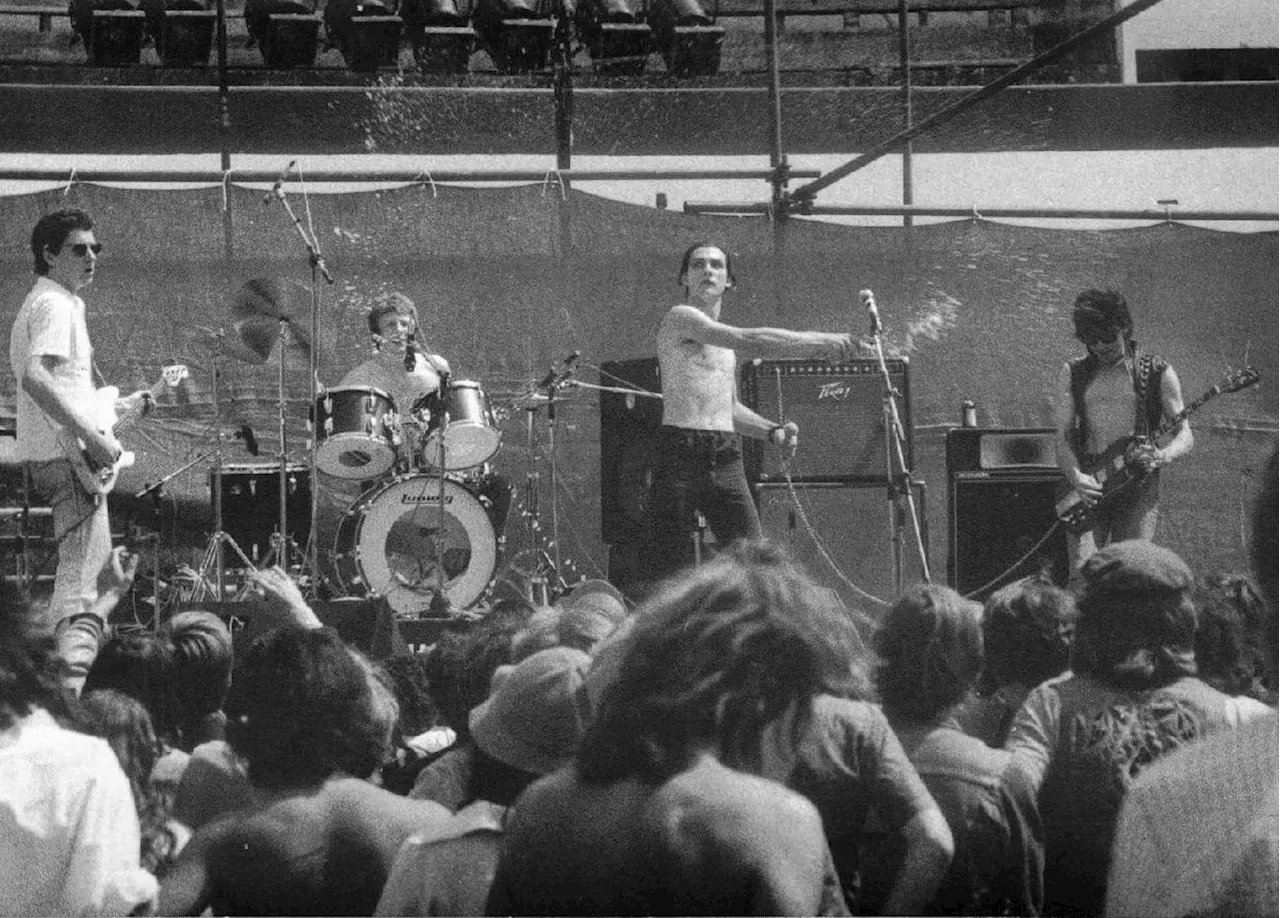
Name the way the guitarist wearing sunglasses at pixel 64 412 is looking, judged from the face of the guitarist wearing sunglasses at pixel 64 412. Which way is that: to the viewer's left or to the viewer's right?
to the viewer's right

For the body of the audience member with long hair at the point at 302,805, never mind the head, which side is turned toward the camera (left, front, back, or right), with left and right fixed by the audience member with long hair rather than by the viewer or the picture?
back

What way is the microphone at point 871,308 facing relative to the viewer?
to the viewer's left

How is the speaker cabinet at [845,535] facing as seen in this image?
toward the camera

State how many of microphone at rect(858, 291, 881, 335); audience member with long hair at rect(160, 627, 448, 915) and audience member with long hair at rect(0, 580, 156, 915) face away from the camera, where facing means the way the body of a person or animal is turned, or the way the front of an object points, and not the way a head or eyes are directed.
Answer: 2

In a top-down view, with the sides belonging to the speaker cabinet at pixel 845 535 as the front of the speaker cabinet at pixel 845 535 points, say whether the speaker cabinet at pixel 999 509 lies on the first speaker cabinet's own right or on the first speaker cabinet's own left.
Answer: on the first speaker cabinet's own left

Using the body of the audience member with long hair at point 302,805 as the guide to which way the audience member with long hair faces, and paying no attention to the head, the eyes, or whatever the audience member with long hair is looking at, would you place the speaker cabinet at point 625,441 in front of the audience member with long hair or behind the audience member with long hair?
in front

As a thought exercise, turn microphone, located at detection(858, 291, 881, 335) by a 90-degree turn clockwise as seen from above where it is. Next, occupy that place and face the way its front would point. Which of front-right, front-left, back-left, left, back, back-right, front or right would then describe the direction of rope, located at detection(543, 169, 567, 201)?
front-left

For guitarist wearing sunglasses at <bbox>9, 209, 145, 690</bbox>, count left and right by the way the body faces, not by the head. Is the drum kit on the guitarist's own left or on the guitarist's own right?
on the guitarist's own left

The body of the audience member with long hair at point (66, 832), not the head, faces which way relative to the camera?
away from the camera

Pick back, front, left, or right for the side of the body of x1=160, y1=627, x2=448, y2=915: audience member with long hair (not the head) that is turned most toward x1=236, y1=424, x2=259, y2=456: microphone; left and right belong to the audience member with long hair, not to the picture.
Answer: front

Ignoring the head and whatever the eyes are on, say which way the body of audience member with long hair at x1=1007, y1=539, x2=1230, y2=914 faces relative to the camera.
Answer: away from the camera

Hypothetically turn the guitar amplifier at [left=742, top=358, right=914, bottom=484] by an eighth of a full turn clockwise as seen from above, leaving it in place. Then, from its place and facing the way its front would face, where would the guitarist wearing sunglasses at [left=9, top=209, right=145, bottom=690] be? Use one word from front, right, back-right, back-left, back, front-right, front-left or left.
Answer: front

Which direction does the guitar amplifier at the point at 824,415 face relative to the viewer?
toward the camera

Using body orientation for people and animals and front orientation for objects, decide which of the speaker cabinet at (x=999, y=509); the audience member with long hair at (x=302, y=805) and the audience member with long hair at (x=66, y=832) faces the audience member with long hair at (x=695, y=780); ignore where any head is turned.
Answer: the speaker cabinet

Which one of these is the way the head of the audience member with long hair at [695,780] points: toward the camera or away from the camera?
away from the camera

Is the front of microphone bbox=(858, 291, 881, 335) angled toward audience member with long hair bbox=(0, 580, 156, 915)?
no

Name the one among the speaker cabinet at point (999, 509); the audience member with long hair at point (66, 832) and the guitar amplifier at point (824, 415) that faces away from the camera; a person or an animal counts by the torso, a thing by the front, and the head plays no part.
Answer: the audience member with long hair

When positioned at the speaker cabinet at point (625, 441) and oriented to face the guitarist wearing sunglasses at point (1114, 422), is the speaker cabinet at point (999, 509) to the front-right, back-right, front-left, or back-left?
front-left

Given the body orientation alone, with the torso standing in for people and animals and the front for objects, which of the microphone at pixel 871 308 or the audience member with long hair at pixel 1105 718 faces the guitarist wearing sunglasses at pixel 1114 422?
the audience member with long hair
